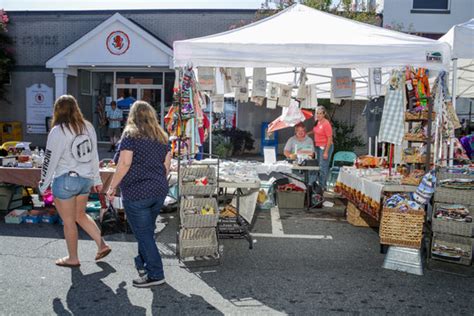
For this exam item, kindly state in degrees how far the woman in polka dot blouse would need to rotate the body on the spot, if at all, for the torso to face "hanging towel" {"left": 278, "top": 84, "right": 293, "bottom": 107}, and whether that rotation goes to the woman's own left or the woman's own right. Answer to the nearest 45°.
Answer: approximately 90° to the woman's own right

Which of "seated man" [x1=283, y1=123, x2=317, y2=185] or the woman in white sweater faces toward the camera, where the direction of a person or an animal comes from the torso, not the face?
the seated man

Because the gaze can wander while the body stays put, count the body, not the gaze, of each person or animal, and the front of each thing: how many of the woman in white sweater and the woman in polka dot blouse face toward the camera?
0

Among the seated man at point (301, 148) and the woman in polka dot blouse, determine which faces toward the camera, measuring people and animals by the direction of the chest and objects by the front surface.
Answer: the seated man

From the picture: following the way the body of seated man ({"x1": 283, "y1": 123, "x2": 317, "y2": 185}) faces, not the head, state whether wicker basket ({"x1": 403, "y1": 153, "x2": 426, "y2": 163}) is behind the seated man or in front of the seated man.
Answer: in front

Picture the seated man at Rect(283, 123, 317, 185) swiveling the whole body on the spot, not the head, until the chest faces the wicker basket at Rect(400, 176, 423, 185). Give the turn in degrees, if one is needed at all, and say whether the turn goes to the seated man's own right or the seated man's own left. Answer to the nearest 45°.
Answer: approximately 45° to the seated man's own left

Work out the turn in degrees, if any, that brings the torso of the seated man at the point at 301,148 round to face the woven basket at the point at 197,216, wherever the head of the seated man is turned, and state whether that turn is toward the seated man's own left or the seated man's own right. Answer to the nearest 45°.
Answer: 0° — they already face it

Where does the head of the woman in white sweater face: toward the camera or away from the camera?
away from the camera

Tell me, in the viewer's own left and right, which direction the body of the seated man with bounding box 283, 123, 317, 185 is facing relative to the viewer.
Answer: facing the viewer

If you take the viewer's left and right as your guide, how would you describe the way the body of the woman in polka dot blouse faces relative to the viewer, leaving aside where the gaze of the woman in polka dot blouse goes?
facing away from the viewer and to the left of the viewer

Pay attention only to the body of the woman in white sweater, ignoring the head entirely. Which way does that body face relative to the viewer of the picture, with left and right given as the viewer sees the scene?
facing away from the viewer and to the left of the viewer

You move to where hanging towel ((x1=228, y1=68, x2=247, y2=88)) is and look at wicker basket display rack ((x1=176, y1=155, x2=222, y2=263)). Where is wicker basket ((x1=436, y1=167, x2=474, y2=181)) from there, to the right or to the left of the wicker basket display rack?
left

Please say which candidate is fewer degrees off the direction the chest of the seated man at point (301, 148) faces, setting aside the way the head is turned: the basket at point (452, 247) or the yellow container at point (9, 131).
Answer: the basket
